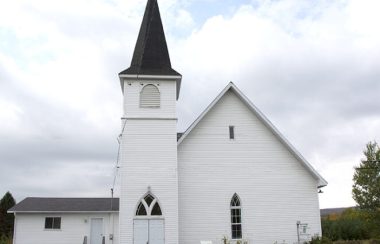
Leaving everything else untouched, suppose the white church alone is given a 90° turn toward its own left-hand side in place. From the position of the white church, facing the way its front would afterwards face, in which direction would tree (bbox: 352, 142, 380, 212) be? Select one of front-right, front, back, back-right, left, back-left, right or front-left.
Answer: front-left

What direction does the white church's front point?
toward the camera

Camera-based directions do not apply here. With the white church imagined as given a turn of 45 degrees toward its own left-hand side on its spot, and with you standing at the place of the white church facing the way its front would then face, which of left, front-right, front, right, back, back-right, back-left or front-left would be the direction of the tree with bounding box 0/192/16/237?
back
